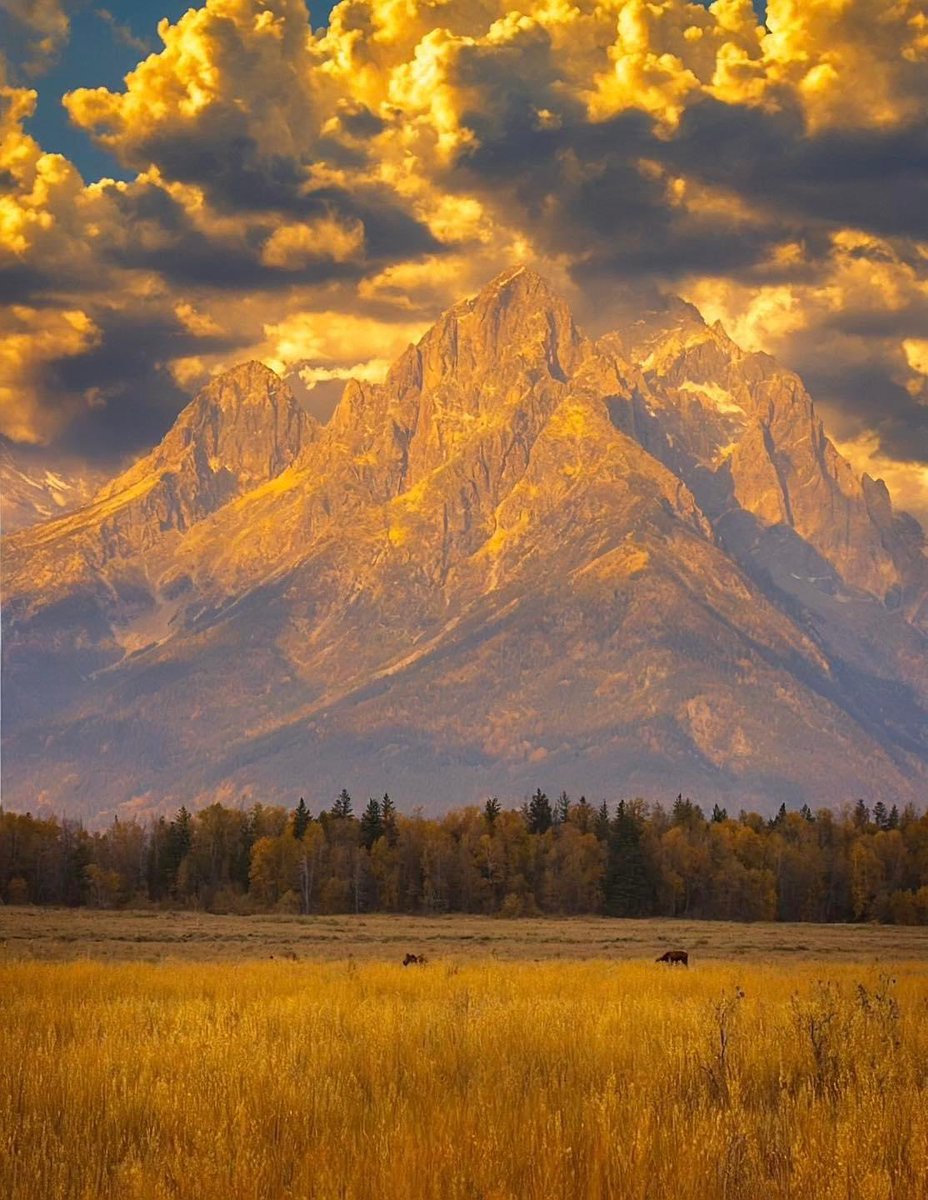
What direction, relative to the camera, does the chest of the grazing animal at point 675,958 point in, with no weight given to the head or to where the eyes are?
to the viewer's left
